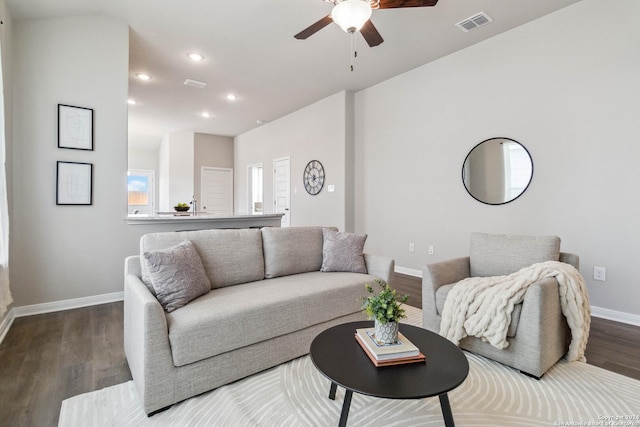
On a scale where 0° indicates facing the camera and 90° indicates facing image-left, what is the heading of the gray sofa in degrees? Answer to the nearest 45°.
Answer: approximately 315°

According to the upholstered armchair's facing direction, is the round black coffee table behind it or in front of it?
in front

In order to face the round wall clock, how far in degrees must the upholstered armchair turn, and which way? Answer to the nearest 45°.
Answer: approximately 90° to its right

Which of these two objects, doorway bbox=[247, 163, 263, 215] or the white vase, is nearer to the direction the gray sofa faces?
the white vase

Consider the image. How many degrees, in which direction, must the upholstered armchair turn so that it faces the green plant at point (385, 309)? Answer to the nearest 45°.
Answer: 0° — it already faces it

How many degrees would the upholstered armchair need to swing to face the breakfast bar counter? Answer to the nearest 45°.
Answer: approximately 45° to its right

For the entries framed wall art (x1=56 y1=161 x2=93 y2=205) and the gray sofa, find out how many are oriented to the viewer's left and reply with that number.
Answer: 0

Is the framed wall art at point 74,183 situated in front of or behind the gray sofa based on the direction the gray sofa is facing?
behind

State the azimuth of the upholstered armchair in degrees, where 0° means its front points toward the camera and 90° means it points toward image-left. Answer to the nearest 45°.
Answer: approximately 45°
